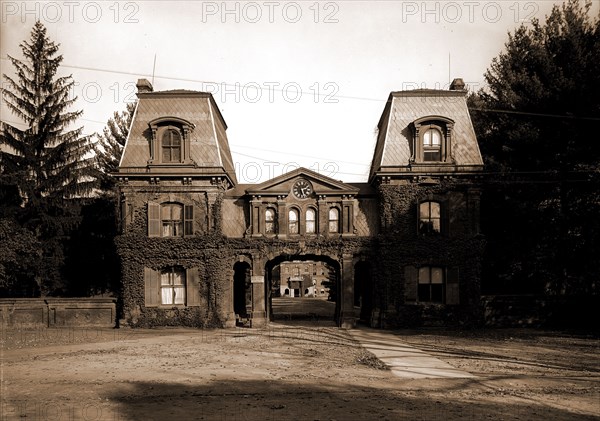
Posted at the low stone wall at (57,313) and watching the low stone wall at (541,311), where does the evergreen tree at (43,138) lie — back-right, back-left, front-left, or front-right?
back-left

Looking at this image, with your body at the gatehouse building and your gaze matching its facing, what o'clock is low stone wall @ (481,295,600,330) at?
The low stone wall is roughly at 9 o'clock from the gatehouse building.

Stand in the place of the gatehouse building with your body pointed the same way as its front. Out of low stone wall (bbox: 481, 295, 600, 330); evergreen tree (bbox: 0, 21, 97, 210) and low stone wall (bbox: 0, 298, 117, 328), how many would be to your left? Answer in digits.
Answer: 1

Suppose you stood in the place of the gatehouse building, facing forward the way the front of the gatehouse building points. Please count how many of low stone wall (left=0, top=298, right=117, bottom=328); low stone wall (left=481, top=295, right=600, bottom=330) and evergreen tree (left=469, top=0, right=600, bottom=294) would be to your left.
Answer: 2

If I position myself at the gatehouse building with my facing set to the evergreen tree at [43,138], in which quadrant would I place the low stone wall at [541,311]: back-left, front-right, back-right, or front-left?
back-right

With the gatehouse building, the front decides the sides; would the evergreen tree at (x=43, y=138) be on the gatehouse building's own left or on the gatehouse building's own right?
on the gatehouse building's own right

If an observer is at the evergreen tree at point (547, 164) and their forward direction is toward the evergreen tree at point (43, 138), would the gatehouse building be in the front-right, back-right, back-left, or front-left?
front-left

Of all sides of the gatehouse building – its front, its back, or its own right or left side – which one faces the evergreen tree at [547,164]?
left

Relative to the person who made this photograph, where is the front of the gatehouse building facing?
facing the viewer

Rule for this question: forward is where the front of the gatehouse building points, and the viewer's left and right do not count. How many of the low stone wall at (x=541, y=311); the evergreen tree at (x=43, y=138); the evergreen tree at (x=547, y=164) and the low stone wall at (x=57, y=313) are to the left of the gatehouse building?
2

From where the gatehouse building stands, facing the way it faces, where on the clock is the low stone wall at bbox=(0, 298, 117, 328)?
The low stone wall is roughly at 3 o'clock from the gatehouse building.
